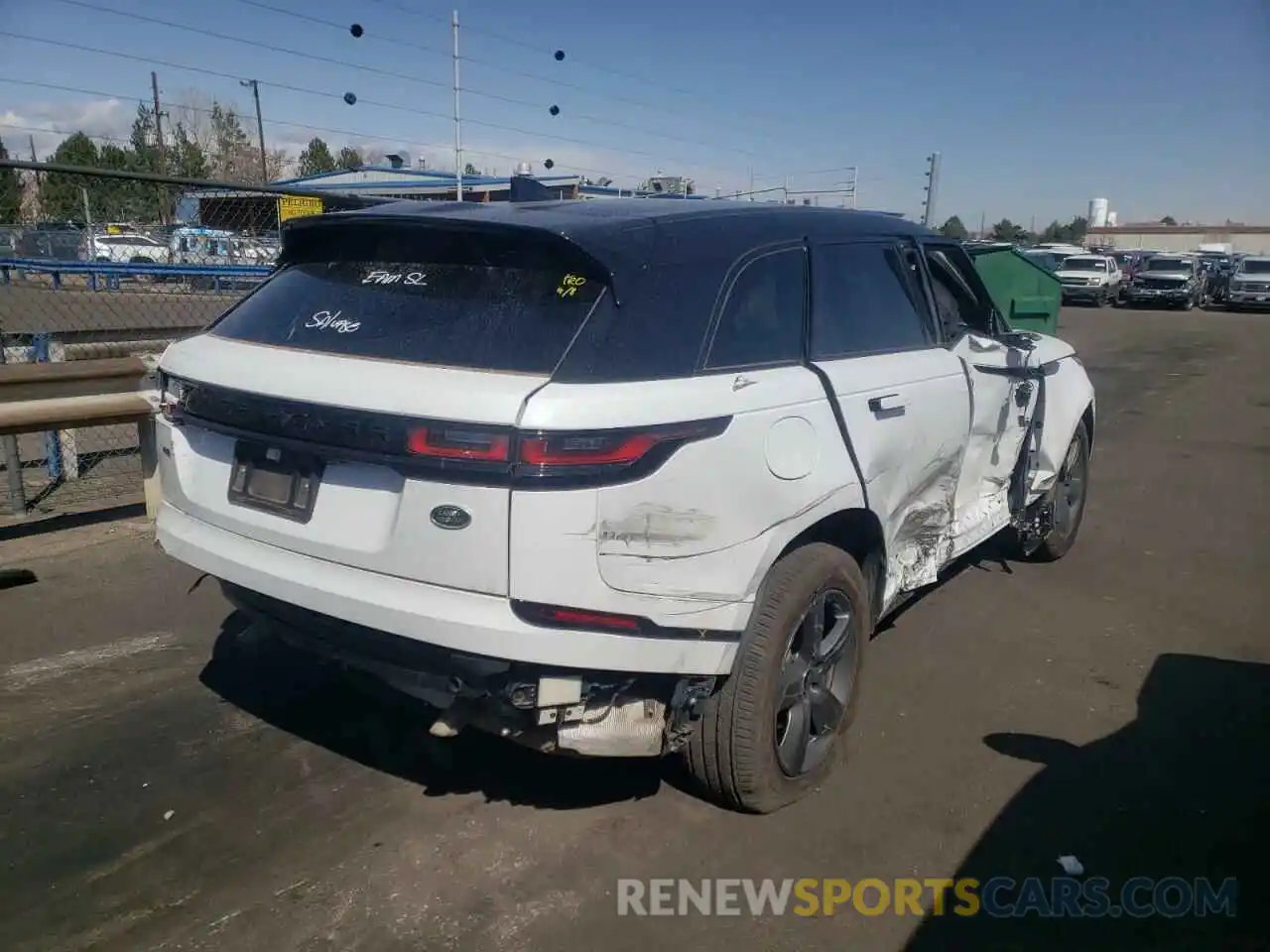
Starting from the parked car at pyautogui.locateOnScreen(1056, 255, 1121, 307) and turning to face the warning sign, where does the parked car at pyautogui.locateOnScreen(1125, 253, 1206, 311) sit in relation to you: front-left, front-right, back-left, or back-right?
back-left

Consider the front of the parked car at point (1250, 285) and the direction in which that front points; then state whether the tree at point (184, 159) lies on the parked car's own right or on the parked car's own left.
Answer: on the parked car's own right

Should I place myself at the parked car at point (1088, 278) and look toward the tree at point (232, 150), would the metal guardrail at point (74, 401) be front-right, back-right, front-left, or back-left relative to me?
front-left

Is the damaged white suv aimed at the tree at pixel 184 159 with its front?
no

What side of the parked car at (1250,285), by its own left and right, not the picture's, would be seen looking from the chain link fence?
front

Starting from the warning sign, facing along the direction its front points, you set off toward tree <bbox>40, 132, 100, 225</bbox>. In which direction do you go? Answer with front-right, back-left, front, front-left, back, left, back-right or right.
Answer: right

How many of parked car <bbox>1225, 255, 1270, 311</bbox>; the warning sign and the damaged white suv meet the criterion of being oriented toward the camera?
2

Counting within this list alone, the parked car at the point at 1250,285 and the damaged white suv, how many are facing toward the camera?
1

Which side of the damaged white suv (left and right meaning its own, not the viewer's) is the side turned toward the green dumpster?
front

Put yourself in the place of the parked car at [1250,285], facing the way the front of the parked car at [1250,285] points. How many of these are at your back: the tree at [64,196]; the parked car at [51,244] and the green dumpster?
0

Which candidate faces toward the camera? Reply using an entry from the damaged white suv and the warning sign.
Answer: the warning sign

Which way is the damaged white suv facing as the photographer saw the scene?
facing away from the viewer and to the right of the viewer

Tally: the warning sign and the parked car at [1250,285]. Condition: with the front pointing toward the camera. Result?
2

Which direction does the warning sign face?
toward the camera

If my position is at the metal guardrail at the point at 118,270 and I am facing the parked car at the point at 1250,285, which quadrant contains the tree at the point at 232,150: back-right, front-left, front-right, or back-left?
front-left

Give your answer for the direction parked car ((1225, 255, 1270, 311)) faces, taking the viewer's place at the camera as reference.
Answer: facing the viewer

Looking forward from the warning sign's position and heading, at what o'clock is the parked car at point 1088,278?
The parked car is roughly at 8 o'clock from the warning sign.
